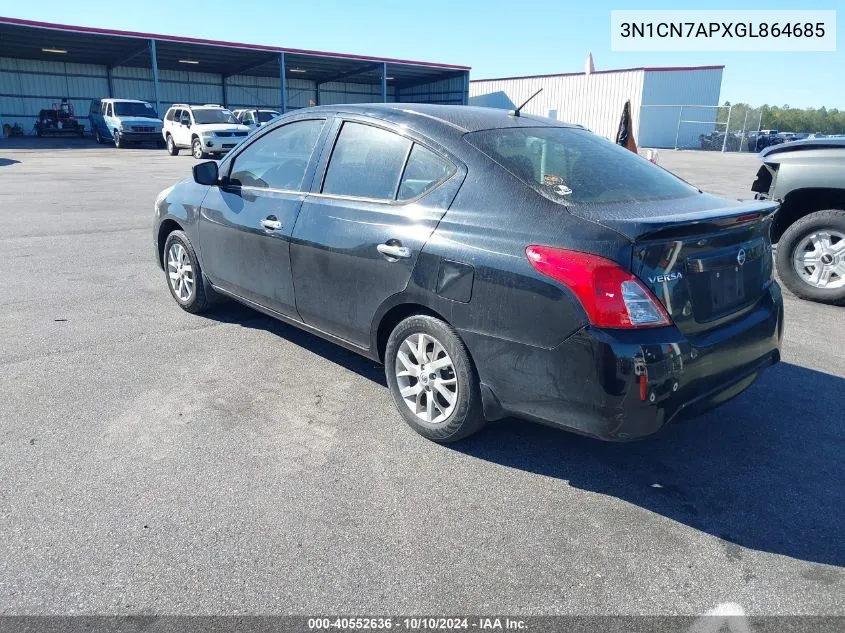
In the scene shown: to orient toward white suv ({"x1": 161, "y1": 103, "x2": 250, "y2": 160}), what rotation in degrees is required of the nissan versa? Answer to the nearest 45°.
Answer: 0° — it already faces it

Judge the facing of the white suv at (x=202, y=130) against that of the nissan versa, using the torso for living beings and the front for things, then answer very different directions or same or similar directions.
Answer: very different directions

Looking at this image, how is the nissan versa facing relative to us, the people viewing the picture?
facing away from the viewer and to the left of the viewer

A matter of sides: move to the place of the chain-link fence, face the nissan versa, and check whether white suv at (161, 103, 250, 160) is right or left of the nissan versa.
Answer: right

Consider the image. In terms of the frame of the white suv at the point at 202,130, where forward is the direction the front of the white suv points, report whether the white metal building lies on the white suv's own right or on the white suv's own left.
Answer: on the white suv's own left

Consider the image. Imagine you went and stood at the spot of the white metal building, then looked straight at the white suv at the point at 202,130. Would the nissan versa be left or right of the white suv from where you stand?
left

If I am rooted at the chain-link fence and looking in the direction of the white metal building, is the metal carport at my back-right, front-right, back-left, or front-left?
front-left

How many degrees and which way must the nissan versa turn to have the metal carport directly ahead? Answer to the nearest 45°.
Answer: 0° — it already faces it

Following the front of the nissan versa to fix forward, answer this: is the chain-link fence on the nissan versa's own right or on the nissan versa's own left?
on the nissan versa's own right

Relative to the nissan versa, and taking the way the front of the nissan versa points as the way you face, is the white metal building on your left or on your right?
on your right

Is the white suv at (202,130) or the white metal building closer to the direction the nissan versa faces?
the white suv
